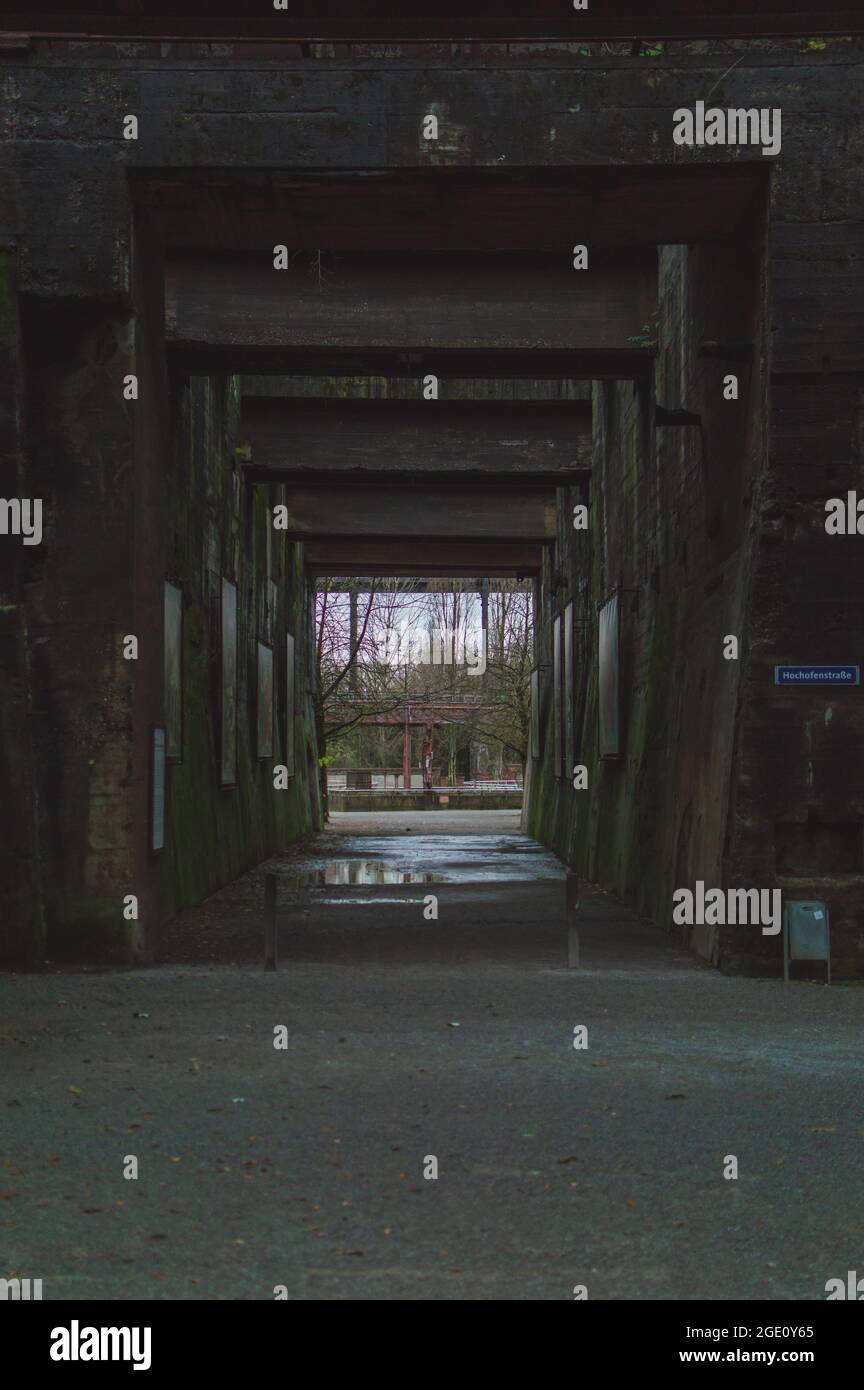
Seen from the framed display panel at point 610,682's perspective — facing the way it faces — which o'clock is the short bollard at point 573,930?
The short bollard is roughly at 9 o'clock from the framed display panel.

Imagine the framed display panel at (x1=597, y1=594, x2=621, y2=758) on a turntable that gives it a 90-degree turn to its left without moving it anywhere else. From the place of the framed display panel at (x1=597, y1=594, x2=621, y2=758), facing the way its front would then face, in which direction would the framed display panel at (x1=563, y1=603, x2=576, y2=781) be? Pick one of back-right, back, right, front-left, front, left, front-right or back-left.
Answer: back

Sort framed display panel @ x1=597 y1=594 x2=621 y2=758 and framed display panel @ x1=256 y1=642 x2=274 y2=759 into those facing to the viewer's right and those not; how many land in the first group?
1

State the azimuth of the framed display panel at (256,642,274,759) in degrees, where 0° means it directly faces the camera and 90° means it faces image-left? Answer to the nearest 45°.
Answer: approximately 270°

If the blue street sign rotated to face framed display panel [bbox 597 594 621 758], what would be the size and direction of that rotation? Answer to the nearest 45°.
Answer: approximately 180°

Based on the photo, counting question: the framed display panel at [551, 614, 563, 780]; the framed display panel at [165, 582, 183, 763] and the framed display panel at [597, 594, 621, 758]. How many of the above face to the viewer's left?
2

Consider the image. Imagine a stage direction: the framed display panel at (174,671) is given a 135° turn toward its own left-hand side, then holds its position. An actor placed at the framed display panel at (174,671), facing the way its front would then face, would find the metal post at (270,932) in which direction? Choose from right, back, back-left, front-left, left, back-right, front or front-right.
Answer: back-left

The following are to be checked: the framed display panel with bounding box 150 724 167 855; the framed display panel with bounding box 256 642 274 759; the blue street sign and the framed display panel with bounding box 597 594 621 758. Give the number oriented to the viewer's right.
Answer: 2

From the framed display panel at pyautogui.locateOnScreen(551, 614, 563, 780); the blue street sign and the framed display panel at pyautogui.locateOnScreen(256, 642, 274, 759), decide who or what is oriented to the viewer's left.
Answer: the framed display panel at pyautogui.locateOnScreen(551, 614, 563, 780)

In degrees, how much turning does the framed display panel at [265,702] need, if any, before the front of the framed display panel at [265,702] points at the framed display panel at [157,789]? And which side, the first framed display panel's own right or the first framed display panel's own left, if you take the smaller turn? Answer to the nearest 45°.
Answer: approximately 90° to the first framed display panel's own right

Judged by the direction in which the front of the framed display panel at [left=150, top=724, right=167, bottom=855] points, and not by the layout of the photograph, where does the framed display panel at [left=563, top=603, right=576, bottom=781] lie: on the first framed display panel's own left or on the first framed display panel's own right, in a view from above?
on the first framed display panel's own left

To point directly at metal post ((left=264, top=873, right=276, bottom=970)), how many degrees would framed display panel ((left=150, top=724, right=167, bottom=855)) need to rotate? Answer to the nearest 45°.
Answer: approximately 45° to its right

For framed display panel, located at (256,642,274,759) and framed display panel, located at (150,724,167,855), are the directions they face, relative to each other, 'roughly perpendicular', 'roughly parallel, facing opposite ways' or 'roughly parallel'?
roughly parallel

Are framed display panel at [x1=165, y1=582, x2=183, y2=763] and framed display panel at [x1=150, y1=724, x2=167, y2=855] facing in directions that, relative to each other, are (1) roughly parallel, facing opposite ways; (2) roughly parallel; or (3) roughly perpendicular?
roughly parallel

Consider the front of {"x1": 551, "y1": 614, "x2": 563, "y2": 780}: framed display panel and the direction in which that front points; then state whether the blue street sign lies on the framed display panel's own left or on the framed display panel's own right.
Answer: on the framed display panel's own left

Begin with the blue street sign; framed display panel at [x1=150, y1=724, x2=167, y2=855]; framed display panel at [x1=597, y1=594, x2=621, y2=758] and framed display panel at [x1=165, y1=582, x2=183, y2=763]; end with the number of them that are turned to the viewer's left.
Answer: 1

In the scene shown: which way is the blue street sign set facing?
toward the camera

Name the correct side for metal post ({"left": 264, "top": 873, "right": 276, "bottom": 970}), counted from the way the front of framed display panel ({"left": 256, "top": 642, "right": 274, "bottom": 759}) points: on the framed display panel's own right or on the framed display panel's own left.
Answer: on the framed display panel's own right

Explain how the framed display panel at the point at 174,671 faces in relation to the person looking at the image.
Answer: facing to the right of the viewer

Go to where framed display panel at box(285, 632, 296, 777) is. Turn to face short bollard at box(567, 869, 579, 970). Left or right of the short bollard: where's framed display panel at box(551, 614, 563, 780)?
left

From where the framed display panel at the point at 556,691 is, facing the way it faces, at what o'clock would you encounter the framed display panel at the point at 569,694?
the framed display panel at the point at 569,694 is roughly at 9 o'clock from the framed display panel at the point at 556,691.
